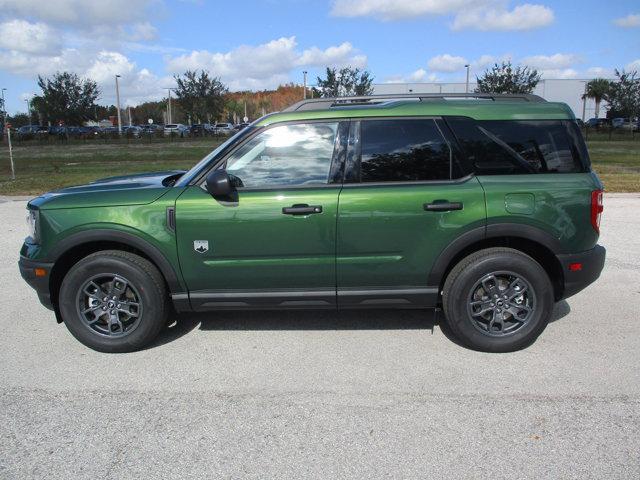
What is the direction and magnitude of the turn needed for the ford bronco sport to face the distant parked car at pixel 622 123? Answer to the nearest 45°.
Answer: approximately 135° to its right

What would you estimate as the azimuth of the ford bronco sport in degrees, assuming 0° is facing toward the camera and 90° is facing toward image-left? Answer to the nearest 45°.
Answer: approximately 90°
